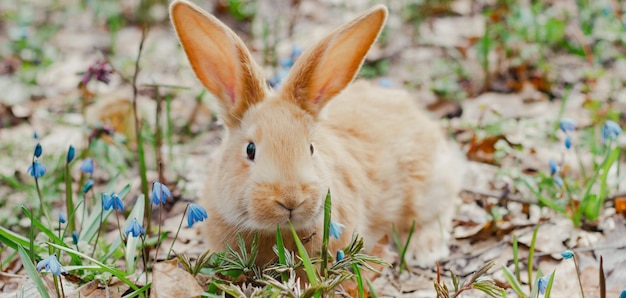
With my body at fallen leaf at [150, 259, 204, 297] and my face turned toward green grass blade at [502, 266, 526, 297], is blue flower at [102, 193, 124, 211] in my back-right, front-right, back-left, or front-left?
back-left

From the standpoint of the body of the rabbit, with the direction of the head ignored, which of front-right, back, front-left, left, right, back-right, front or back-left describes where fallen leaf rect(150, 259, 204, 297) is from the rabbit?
front

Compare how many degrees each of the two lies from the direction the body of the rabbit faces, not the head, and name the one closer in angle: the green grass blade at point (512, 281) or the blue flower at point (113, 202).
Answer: the blue flower

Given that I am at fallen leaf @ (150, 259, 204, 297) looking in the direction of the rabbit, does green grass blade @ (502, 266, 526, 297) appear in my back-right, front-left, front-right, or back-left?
front-right

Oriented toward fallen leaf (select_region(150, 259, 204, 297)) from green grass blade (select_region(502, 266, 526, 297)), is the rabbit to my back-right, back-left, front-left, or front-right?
front-right

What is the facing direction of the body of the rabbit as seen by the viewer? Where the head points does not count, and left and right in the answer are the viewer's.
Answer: facing the viewer and to the left of the viewer

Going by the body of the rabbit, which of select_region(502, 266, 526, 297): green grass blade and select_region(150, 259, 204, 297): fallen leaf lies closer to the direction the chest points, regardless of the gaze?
the fallen leaf

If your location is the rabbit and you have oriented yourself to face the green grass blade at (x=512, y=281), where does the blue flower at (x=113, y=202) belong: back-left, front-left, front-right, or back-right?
back-right

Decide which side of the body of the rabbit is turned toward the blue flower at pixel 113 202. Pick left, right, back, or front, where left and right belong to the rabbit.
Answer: front

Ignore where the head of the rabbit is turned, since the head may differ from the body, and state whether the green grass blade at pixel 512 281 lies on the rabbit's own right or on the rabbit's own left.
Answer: on the rabbit's own left
